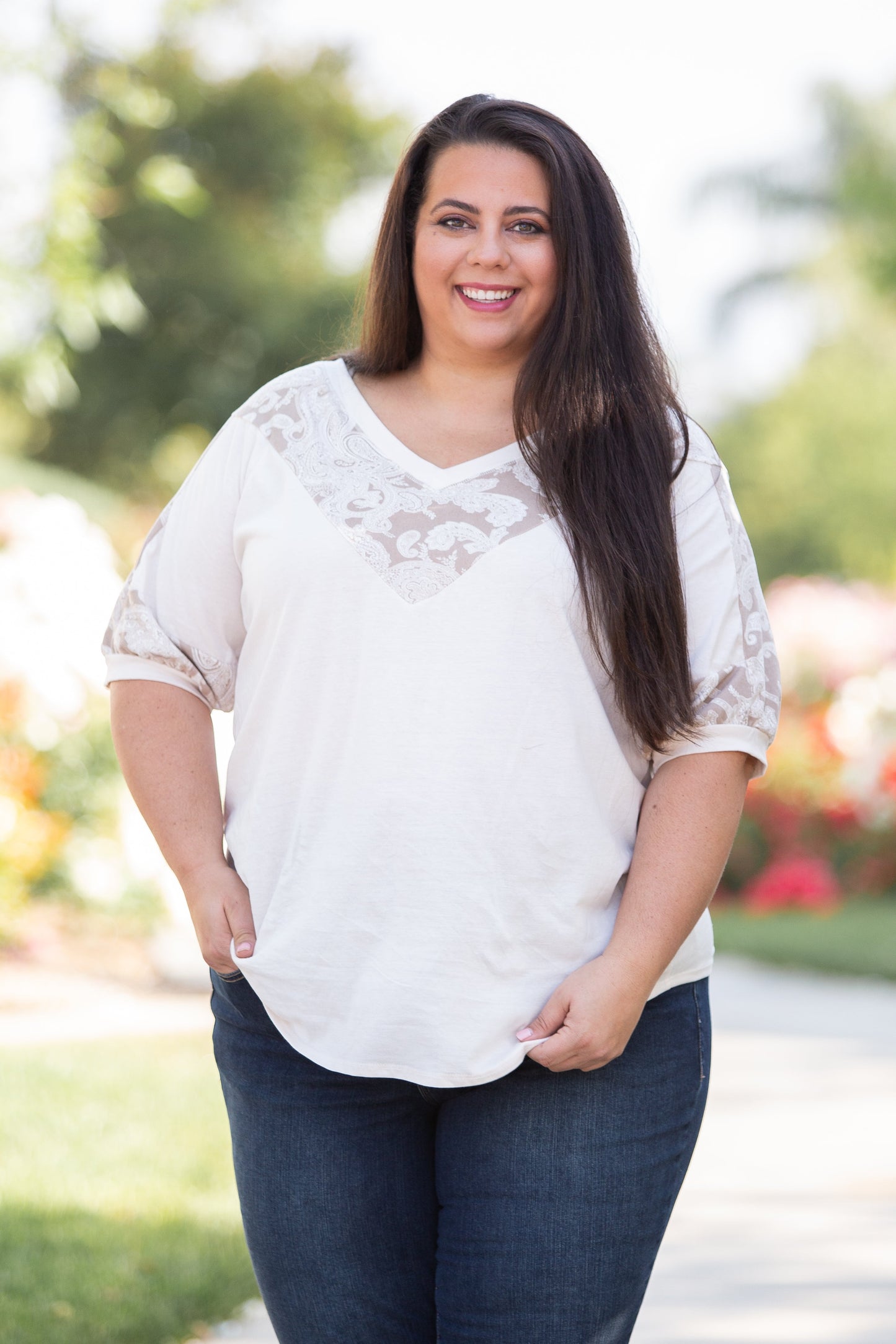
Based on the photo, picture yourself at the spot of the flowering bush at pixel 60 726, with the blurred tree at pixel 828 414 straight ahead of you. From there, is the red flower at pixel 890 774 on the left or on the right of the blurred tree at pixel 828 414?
right

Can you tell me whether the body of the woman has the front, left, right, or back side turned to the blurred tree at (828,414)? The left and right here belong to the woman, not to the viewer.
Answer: back

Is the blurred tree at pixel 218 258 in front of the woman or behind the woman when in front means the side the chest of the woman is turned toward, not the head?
behind

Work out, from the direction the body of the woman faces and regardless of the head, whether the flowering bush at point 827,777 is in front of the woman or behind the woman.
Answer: behind

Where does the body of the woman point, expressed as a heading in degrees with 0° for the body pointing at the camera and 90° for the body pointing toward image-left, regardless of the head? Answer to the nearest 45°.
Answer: approximately 0°
